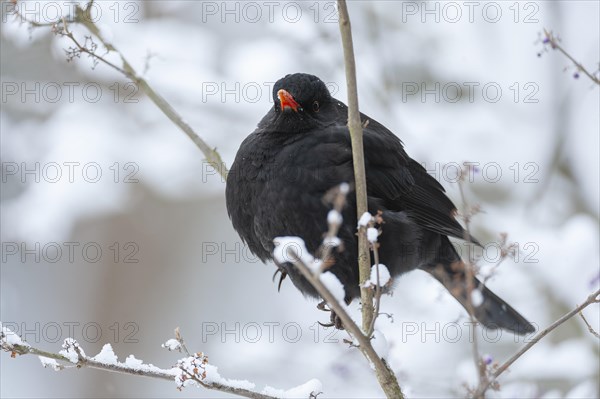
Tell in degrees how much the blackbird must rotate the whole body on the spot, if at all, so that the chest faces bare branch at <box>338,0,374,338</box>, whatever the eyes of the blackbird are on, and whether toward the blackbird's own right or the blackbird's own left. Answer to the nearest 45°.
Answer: approximately 45° to the blackbird's own left
